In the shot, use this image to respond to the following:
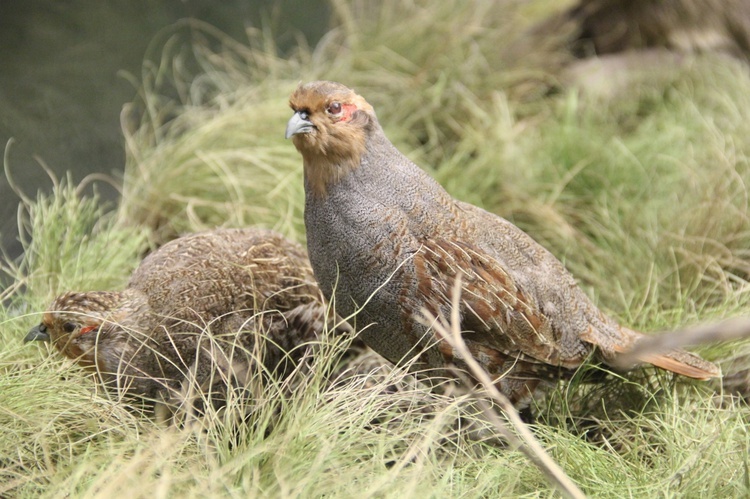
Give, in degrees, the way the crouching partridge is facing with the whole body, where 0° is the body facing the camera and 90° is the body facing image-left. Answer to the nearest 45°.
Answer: approximately 90°

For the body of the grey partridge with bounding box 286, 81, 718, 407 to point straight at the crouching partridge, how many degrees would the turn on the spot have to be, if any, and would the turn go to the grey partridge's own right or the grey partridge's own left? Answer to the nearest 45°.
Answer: approximately 45° to the grey partridge's own right

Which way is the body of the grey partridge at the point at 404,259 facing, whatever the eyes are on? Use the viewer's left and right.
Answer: facing the viewer and to the left of the viewer

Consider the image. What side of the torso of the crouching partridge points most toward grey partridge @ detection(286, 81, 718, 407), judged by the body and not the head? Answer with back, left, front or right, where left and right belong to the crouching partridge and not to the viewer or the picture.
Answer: back

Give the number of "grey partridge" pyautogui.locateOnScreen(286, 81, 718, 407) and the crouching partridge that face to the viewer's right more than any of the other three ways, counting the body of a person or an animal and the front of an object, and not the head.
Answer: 0
